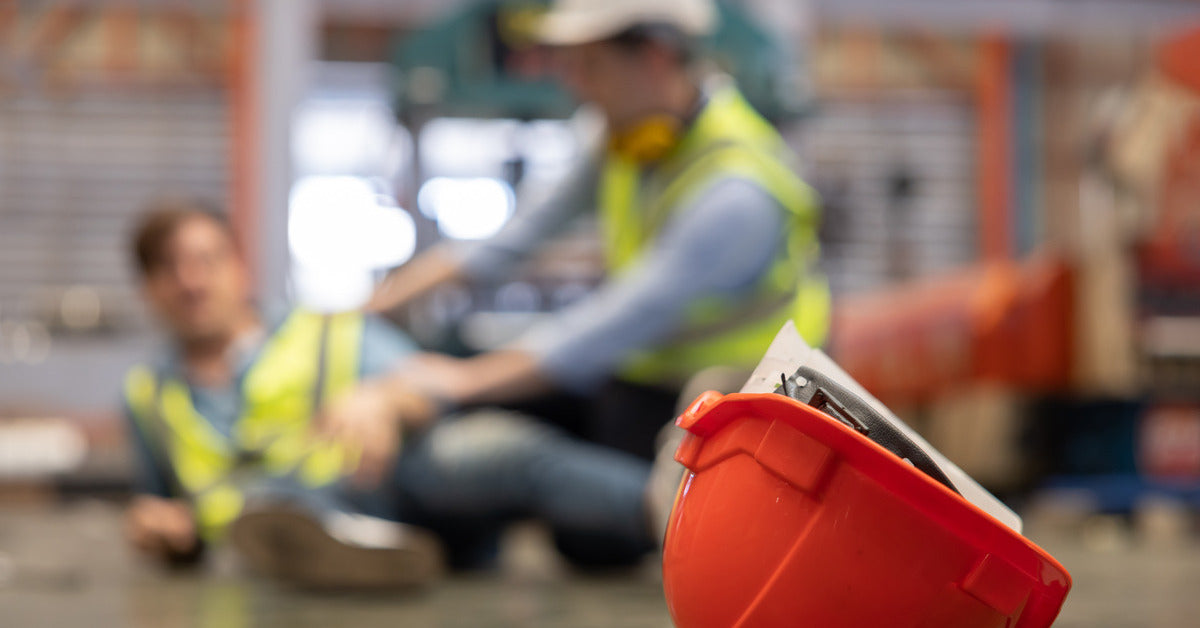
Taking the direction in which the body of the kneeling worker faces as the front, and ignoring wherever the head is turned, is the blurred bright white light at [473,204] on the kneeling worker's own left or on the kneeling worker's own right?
on the kneeling worker's own right

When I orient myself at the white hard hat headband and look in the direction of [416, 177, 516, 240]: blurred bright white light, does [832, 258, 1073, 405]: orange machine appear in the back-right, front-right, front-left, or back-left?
front-right

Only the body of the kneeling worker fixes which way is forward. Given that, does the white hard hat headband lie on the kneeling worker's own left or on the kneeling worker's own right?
on the kneeling worker's own left

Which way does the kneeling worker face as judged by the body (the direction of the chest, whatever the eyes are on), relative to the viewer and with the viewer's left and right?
facing the viewer and to the left of the viewer
